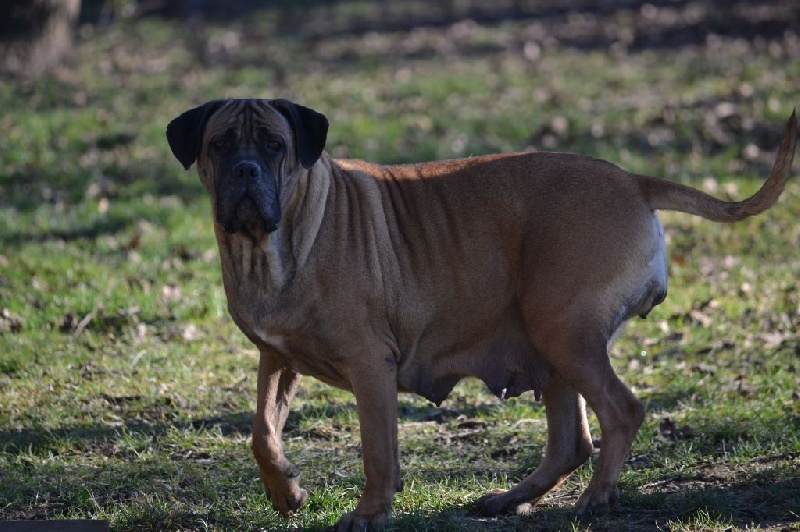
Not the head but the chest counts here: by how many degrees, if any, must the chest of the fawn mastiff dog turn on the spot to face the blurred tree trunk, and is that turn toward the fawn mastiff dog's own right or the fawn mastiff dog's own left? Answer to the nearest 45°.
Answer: approximately 45° to the fawn mastiff dog's own right

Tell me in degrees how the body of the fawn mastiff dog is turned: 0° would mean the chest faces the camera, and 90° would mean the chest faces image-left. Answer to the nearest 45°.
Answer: approximately 90°
